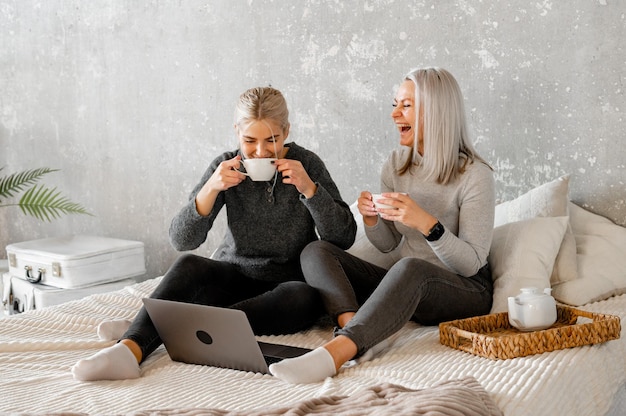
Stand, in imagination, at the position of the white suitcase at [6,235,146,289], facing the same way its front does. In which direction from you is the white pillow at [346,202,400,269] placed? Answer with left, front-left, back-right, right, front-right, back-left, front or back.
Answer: left

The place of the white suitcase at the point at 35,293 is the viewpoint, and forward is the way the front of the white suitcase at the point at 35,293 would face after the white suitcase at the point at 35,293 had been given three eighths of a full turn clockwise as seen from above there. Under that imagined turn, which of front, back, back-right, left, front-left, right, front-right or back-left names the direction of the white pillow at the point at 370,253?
back-right

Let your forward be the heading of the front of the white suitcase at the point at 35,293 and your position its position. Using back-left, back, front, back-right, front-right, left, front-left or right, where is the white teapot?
left

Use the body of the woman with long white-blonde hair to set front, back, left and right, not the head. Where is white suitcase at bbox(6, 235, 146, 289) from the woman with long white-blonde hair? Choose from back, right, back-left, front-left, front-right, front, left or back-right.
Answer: right

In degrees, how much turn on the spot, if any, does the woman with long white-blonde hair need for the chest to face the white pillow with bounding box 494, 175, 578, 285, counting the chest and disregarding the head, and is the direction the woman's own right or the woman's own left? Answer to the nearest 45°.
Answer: approximately 180°

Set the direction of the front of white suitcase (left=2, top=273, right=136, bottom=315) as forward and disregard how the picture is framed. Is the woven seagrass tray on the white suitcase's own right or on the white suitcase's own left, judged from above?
on the white suitcase's own left
